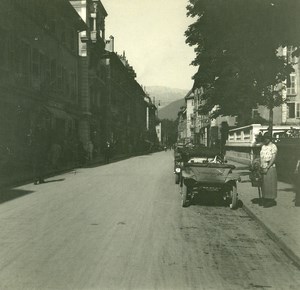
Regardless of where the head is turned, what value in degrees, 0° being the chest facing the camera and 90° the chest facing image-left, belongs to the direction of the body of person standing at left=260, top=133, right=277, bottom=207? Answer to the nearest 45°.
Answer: approximately 45°
